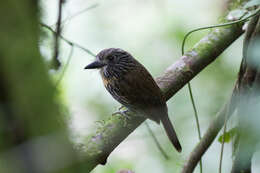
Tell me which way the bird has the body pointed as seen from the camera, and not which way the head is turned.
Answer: to the viewer's left
